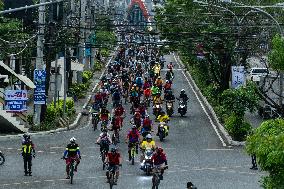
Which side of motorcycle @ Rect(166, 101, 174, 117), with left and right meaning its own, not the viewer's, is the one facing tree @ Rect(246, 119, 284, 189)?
front

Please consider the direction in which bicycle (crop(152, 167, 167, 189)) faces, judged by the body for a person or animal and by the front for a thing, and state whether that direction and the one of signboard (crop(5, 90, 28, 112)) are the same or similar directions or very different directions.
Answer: same or similar directions

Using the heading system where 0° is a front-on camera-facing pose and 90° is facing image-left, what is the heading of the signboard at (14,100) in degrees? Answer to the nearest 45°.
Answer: approximately 0°

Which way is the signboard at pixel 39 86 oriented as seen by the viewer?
toward the camera

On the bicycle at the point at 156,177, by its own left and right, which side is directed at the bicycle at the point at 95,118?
back

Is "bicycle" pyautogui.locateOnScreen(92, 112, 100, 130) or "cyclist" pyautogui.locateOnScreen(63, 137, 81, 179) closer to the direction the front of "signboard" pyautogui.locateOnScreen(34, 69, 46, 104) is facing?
the cyclist

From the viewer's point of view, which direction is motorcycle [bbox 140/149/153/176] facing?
toward the camera

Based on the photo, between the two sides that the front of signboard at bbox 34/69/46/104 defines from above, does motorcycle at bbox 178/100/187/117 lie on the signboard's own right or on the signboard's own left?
on the signboard's own left

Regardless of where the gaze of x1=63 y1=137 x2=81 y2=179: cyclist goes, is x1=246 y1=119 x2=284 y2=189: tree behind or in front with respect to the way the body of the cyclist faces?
in front

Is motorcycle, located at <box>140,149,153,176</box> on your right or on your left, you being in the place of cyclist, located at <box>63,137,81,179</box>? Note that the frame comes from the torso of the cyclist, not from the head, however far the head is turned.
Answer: on your left

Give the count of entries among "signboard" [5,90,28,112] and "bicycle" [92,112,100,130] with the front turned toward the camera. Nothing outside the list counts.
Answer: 2

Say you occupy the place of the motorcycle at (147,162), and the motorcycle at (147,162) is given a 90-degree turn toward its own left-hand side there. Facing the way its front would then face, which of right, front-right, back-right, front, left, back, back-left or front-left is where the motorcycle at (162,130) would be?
left

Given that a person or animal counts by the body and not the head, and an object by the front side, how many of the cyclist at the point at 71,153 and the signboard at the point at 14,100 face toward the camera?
2

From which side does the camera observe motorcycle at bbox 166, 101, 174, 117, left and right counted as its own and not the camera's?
front

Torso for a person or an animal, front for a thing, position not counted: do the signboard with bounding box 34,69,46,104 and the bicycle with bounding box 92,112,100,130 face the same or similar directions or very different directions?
same or similar directions
